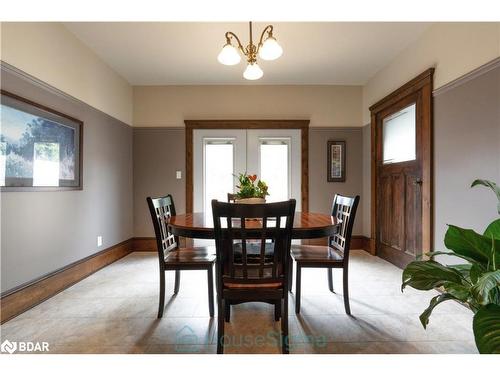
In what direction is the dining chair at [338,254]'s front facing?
to the viewer's left

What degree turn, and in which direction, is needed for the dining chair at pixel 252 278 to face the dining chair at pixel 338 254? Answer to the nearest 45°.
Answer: approximately 45° to its right

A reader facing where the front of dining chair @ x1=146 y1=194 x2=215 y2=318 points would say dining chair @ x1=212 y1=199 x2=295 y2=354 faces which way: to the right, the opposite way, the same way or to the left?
to the left

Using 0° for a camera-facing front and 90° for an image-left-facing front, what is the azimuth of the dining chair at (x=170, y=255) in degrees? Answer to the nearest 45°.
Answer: approximately 270°

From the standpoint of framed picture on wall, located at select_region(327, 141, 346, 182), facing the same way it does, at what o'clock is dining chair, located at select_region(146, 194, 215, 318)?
The dining chair is roughly at 1 o'clock from the framed picture on wall.

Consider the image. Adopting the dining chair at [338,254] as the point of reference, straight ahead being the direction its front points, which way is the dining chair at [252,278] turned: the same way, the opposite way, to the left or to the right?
to the right

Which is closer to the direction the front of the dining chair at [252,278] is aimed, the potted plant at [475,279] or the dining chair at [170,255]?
the dining chair

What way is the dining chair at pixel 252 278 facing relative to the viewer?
away from the camera

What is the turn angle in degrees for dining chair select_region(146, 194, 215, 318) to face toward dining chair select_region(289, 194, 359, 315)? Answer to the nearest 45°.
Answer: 0° — it already faces it

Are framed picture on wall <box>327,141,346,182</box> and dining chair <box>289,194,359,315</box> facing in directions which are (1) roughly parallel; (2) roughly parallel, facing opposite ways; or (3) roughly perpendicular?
roughly perpendicular

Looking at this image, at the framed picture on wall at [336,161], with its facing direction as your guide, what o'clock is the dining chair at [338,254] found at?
The dining chair is roughly at 12 o'clock from the framed picture on wall.

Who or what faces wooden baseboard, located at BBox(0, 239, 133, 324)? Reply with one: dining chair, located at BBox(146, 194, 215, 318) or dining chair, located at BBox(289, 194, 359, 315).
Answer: dining chair, located at BBox(289, 194, 359, 315)

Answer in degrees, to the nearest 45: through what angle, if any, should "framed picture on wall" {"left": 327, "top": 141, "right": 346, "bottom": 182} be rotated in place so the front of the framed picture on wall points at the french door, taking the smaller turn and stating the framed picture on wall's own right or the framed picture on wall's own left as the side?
approximately 90° to the framed picture on wall's own right

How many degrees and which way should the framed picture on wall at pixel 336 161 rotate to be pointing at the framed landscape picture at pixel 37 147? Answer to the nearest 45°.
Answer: approximately 45° to its right

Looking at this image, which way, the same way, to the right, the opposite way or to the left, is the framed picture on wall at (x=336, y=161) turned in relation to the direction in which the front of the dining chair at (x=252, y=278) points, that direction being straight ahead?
the opposite way

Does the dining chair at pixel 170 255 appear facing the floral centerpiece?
yes
